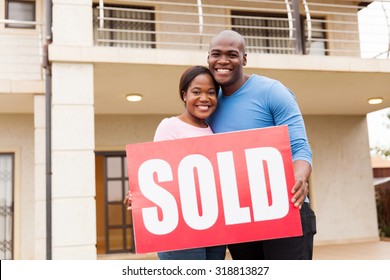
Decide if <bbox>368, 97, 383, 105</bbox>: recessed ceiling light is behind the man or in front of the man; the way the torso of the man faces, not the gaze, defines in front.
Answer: behind

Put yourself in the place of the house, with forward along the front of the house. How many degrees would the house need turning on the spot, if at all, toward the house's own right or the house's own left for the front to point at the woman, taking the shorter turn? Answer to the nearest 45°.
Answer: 0° — it already faces them

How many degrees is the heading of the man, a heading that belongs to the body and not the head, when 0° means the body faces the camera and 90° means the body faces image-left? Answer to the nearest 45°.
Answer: approximately 45°

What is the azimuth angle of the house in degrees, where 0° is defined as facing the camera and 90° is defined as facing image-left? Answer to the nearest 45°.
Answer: approximately 0°

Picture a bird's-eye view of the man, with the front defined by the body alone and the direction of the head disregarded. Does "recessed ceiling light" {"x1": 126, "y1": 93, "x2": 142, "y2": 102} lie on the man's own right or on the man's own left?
on the man's own right

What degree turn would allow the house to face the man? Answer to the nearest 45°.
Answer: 0° — it already faces them
